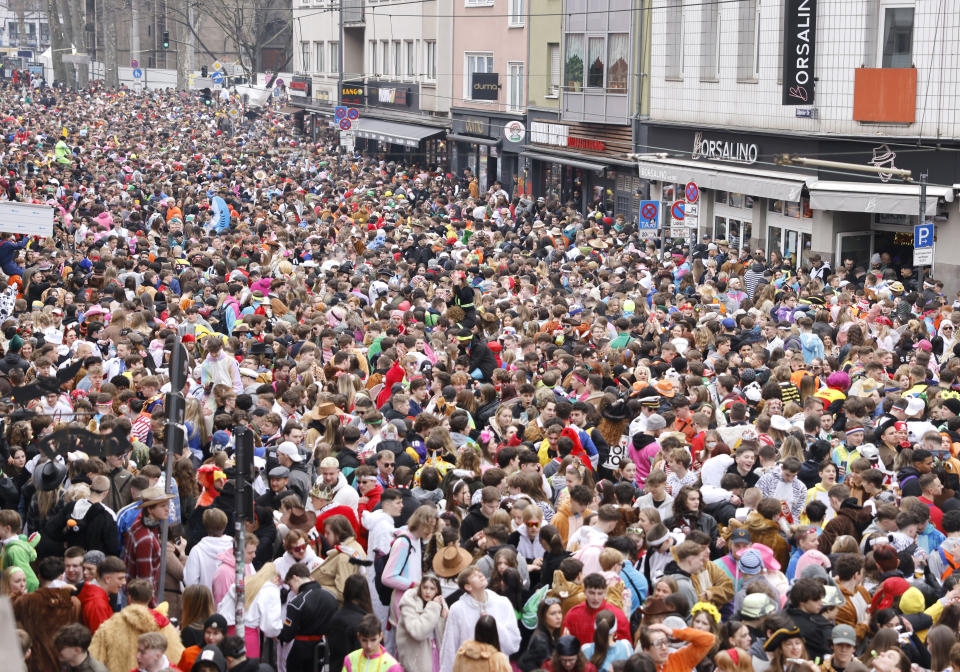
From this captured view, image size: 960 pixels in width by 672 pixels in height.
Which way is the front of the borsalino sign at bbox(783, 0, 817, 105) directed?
toward the camera

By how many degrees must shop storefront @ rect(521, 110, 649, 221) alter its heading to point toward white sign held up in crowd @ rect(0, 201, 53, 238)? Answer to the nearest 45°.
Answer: approximately 45° to its left

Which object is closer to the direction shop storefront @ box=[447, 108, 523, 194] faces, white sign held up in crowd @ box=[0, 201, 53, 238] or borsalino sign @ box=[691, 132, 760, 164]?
the white sign held up in crowd

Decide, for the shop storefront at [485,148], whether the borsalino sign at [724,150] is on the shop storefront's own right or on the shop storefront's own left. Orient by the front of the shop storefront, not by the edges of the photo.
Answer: on the shop storefront's own left

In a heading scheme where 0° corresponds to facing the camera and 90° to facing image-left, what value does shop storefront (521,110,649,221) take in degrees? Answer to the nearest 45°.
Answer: approximately 45°

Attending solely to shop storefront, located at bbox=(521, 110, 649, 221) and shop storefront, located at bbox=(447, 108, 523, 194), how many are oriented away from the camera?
0

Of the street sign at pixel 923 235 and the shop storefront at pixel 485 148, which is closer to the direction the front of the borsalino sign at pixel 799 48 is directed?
the street sign

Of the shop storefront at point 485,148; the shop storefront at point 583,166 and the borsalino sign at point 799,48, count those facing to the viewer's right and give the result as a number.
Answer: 0

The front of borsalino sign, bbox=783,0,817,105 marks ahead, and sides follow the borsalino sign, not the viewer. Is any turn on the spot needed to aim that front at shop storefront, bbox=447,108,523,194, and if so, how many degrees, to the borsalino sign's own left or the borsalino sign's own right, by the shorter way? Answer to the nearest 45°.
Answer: approximately 135° to the borsalino sign's own right

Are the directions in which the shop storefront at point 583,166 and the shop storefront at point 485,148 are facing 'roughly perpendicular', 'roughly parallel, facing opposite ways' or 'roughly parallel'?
roughly parallel

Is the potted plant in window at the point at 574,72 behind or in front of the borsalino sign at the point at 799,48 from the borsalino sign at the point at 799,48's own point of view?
behind

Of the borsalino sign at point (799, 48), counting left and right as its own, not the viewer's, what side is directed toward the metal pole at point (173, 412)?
front

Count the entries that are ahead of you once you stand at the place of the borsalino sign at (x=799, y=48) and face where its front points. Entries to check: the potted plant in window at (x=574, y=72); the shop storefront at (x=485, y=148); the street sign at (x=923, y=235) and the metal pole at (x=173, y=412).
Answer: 2

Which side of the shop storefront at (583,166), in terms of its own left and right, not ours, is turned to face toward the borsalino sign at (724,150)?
left

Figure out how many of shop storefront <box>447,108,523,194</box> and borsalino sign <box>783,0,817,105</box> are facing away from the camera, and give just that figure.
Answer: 0

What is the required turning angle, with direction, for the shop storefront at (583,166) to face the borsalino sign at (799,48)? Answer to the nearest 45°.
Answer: approximately 45° to its left

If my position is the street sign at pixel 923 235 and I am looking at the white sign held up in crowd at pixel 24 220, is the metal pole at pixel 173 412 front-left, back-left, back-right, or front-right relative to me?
front-left

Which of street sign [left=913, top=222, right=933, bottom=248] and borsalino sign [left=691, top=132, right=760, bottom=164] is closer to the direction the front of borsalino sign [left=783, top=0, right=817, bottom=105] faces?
the street sign
